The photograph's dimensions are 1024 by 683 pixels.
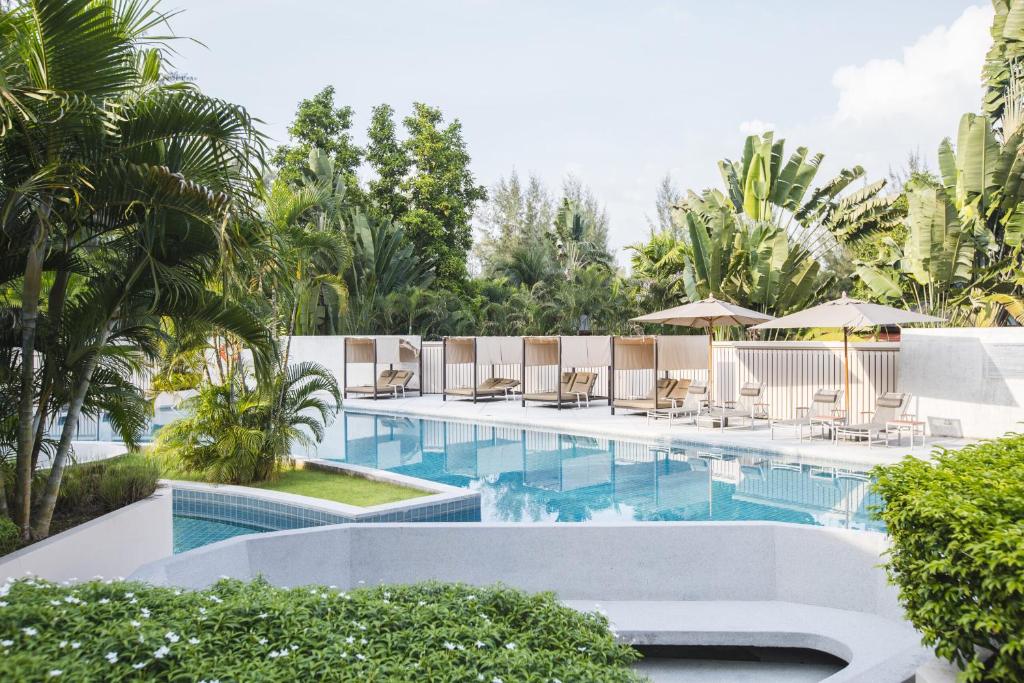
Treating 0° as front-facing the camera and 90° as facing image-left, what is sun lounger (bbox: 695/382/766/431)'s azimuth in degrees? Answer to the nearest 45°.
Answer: approximately 45°

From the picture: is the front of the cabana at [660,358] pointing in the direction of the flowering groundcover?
yes

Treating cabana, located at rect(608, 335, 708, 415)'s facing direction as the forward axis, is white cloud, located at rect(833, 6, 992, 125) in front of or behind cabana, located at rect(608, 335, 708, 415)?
behind

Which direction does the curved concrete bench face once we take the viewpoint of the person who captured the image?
facing the viewer

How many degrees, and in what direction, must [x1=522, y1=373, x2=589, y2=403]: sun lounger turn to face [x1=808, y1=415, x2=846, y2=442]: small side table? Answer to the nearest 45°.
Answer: approximately 135° to its left

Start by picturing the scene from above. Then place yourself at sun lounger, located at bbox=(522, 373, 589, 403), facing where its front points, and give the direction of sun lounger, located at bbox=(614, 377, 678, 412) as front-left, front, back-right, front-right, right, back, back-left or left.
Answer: back-left

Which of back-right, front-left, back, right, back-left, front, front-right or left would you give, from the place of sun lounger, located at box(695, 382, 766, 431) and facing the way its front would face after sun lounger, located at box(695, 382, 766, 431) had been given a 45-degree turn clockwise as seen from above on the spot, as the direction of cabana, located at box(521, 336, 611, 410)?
front-right

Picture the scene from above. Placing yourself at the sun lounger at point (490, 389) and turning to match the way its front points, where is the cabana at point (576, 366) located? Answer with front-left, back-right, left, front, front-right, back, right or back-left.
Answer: back-left

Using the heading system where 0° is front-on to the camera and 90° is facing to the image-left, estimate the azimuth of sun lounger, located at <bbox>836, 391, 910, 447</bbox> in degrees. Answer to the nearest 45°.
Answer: approximately 45°

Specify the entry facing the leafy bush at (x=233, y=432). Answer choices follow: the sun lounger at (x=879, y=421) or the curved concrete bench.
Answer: the sun lounger

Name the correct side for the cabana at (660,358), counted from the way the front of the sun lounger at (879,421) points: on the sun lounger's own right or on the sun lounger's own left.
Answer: on the sun lounger's own right
